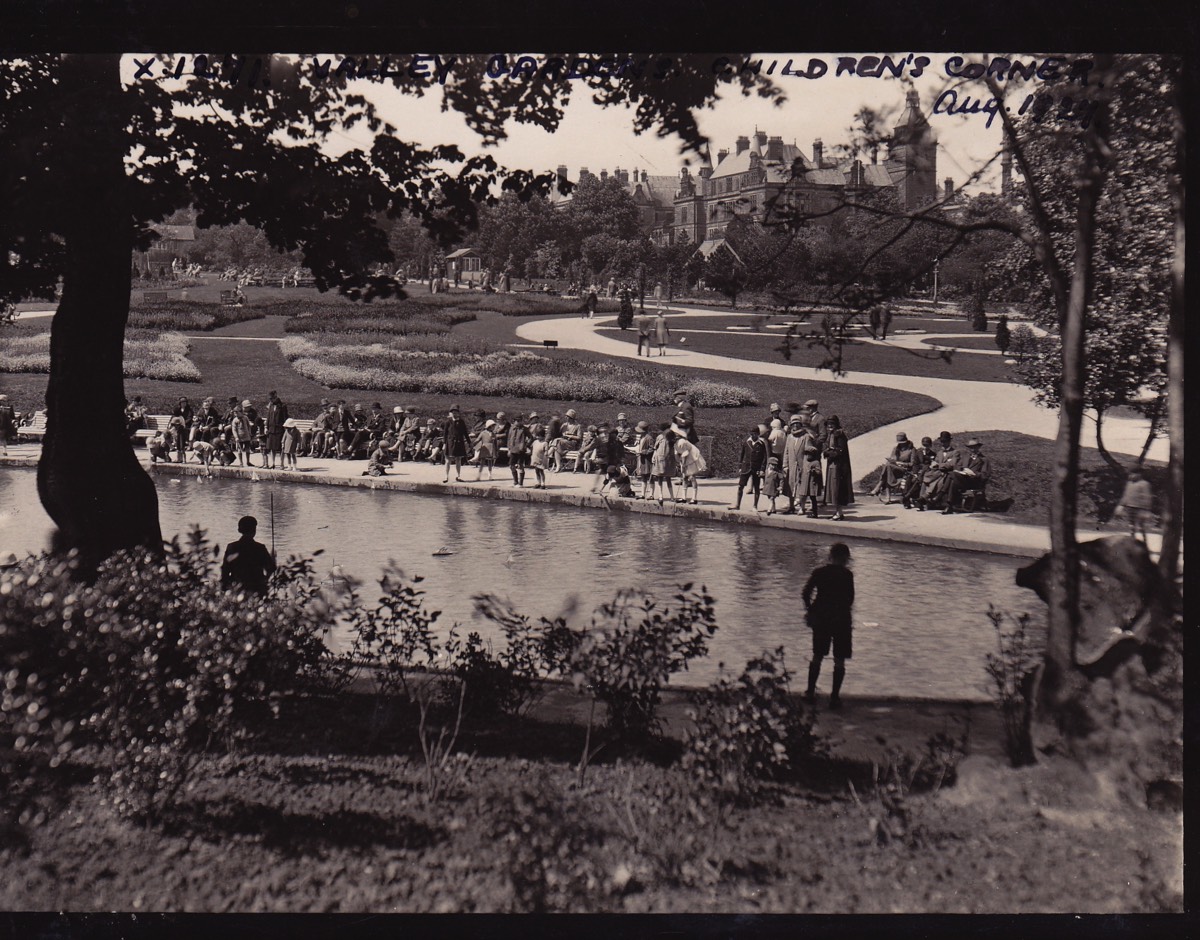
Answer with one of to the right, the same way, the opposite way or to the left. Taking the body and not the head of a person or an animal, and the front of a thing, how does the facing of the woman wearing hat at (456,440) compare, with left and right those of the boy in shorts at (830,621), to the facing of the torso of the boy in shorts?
the opposite way

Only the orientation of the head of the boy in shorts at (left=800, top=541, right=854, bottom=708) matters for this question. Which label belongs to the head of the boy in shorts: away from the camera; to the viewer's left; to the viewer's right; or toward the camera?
away from the camera

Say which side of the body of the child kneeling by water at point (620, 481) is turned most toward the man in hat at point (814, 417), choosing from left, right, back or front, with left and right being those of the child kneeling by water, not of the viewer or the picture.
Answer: left

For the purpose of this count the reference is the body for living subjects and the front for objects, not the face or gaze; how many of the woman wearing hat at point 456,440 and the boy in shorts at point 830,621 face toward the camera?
1

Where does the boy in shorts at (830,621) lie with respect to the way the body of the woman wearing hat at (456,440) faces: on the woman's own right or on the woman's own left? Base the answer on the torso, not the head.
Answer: on the woman's own left

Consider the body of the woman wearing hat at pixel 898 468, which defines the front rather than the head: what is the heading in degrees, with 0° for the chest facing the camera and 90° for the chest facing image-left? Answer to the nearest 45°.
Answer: approximately 45°

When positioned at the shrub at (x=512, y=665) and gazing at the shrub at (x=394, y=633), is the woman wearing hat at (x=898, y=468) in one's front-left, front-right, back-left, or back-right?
back-right
